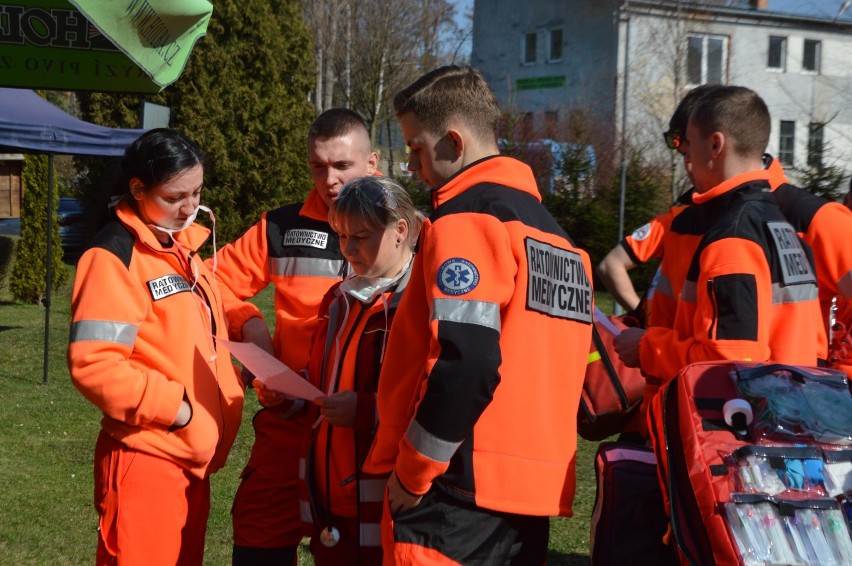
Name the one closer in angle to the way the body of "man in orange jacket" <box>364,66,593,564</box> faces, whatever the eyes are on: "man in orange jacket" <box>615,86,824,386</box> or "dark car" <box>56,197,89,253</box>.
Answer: the dark car

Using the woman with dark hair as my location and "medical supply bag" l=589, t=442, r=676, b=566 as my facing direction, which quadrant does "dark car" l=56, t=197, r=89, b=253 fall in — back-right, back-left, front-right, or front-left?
back-left

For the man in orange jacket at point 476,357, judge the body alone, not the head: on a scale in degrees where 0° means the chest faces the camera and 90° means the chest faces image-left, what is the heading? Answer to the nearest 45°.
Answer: approximately 135°

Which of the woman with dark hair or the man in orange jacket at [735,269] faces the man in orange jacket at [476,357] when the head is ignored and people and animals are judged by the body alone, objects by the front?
the woman with dark hair

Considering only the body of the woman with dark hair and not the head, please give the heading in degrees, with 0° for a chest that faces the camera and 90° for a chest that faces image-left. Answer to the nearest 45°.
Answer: approximately 315°

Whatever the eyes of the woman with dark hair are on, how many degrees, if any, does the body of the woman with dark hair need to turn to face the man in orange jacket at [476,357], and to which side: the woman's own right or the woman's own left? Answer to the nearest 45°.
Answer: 0° — they already face them

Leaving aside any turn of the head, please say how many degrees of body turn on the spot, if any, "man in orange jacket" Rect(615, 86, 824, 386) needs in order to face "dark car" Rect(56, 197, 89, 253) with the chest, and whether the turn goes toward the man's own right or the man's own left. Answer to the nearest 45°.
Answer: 0° — they already face it

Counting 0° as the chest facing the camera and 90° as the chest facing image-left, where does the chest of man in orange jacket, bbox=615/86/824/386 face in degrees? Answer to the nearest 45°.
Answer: approximately 135°
